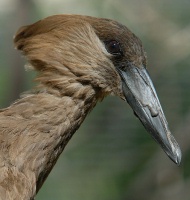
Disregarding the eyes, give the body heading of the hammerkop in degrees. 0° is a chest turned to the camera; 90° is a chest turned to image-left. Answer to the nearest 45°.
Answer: approximately 270°
